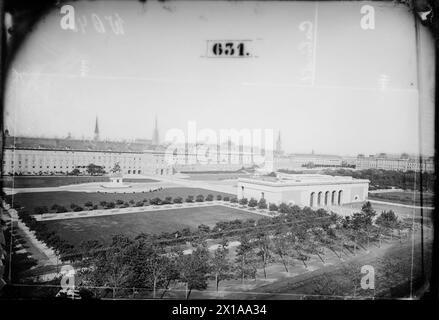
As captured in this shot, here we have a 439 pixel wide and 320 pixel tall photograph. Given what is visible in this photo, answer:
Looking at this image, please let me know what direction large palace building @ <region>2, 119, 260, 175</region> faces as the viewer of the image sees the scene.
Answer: facing the viewer and to the right of the viewer

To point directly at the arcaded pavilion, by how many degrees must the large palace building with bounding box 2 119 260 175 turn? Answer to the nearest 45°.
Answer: approximately 45° to its left

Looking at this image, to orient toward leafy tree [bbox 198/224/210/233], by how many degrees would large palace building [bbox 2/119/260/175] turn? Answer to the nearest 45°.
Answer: approximately 45° to its left

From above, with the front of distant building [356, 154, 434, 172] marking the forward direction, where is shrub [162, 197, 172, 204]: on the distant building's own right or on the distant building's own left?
on the distant building's own right

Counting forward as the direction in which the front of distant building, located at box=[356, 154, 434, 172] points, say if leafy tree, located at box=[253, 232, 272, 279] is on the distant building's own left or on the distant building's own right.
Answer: on the distant building's own right

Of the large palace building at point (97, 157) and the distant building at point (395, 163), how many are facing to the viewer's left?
0
